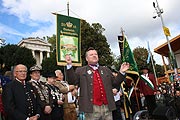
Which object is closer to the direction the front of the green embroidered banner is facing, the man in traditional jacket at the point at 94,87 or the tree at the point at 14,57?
the man in traditional jacket

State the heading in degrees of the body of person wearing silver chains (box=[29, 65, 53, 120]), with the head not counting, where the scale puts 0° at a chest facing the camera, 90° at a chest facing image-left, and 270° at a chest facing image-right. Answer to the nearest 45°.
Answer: approximately 315°

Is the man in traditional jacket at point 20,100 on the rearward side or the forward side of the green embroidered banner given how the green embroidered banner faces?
on the forward side

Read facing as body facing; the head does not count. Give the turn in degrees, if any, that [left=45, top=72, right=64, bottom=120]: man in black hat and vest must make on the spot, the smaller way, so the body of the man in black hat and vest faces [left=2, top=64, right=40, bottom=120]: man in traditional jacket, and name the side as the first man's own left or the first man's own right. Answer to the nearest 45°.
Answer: approximately 90° to the first man's own right

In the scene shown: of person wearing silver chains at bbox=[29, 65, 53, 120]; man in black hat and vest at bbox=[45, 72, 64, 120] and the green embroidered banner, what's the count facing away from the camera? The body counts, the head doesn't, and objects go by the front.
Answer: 0

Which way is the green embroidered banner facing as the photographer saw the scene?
facing the viewer

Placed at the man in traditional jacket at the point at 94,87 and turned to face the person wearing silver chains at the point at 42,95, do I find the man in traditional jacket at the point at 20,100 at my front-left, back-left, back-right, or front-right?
front-left
